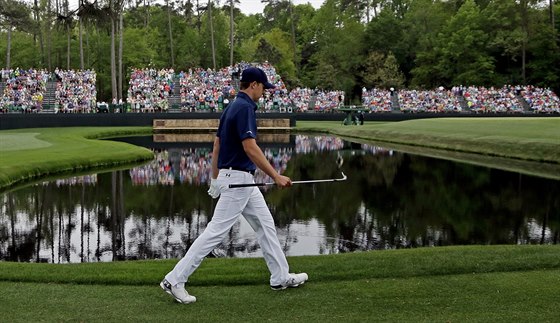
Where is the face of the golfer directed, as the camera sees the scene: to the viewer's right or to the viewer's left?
to the viewer's right

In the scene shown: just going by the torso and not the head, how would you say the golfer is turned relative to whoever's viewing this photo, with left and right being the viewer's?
facing to the right of the viewer
